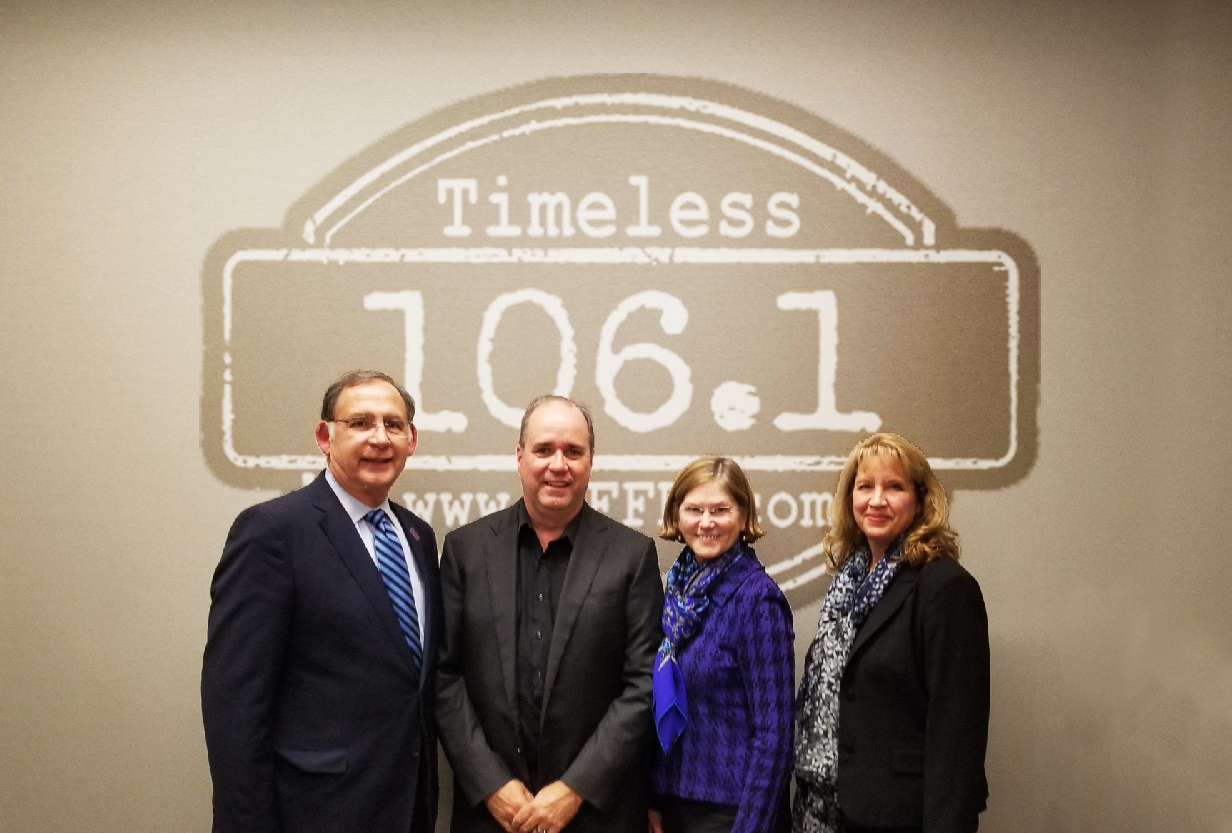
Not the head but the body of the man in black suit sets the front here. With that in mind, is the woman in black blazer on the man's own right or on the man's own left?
on the man's own left

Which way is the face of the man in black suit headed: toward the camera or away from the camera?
toward the camera

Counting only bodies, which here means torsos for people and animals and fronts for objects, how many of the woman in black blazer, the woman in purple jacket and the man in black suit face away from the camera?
0

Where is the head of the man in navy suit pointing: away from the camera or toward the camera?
toward the camera

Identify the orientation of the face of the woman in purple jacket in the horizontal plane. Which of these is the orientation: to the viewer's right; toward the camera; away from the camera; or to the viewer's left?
toward the camera

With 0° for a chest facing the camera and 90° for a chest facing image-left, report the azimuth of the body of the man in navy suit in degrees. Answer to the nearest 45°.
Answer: approximately 315°

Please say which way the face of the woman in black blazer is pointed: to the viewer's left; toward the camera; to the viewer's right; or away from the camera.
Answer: toward the camera

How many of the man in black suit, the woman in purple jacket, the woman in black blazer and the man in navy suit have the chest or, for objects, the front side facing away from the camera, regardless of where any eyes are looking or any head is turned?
0

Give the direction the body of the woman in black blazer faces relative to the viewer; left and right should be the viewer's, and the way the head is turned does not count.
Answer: facing the viewer and to the left of the viewer

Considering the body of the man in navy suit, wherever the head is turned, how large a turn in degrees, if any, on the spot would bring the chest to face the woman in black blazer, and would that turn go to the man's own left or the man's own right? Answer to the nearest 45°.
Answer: approximately 45° to the man's own left

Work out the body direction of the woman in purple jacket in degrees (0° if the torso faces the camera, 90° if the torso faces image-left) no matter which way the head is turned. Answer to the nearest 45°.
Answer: approximately 45°

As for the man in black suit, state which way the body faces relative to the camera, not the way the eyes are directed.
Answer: toward the camera

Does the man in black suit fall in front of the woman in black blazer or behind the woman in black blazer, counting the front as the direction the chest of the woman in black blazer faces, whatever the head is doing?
in front

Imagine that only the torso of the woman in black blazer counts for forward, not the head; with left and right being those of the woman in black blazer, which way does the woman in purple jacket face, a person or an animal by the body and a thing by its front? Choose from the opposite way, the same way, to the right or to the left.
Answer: the same way
